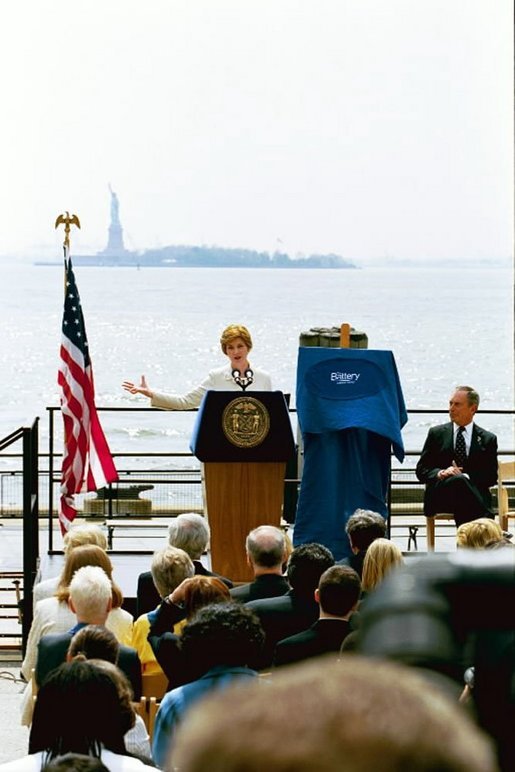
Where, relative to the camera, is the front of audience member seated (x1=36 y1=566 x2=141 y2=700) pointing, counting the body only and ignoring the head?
away from the camera

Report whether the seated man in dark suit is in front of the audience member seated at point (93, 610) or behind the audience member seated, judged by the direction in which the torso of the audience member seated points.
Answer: in front

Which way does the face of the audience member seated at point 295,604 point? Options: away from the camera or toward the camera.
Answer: away from the camera

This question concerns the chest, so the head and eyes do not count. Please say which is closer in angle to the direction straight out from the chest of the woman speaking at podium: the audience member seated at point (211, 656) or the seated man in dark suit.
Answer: the audience member seated

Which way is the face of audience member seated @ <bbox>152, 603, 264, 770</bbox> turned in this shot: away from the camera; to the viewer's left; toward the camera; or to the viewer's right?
away from the camera

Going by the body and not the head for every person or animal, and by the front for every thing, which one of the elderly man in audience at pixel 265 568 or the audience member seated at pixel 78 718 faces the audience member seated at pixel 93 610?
the audience member seated at pixel 78 718

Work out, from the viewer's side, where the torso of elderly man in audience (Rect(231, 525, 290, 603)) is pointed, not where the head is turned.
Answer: away from the camera

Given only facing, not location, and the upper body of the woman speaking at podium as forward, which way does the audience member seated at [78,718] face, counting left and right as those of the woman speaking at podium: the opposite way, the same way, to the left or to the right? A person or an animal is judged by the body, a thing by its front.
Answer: the opposite way

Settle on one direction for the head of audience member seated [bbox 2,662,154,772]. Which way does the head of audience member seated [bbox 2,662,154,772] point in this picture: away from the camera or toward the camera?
away from the camera

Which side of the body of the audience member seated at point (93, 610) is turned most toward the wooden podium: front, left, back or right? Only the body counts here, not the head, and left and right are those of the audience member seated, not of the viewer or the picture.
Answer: front

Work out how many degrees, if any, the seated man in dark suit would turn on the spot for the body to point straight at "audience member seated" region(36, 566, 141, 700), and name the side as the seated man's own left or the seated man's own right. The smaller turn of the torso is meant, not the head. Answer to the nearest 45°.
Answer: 0° — they already face them

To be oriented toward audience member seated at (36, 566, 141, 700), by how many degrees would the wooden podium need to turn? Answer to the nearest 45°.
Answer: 0° — it already faces them

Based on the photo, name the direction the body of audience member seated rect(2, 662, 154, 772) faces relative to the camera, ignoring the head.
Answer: away from the camera

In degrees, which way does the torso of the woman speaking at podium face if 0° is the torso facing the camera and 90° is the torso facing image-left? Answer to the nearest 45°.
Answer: approximately 0°

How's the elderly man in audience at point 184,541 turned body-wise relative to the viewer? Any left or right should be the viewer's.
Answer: facing away from the viewer
